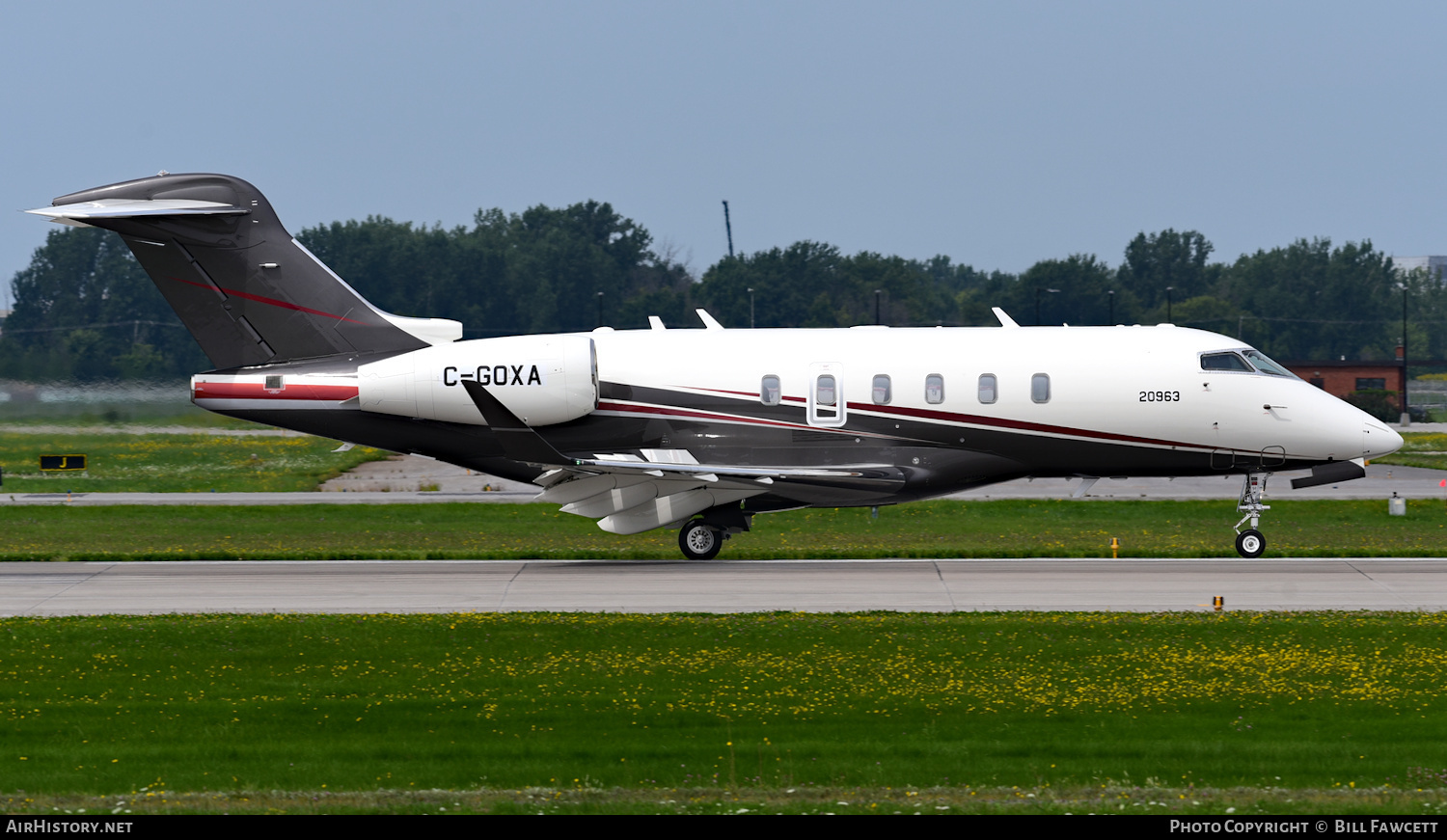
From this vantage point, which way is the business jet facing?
to the viewer's right
